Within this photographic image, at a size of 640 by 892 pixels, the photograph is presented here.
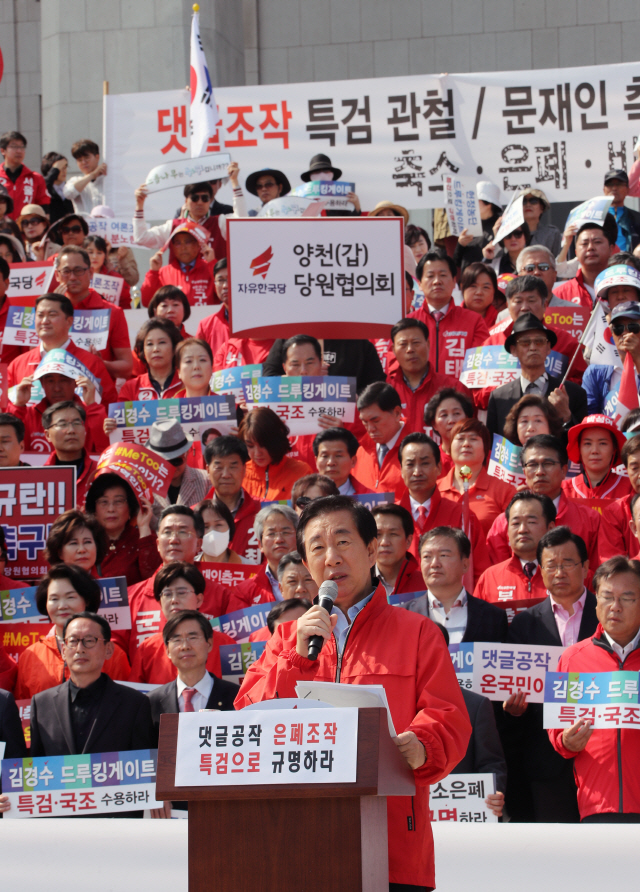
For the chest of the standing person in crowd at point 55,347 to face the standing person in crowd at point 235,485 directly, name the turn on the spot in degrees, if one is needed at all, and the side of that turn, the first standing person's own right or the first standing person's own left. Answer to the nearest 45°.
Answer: approximately 90° to the first standing person's own left

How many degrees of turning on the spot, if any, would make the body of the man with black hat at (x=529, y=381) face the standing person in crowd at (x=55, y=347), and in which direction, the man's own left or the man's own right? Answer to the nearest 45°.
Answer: approximately 90° to the man's own right

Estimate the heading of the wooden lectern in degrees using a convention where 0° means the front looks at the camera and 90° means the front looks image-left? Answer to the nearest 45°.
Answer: approximately 0°

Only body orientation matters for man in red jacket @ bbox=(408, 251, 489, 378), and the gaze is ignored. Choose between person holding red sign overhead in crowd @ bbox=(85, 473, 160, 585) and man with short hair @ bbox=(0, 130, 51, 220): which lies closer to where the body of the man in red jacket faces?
the person holding red sign overhead in crowd

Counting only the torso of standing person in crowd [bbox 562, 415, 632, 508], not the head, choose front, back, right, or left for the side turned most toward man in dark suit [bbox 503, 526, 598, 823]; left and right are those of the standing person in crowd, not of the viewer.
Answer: front

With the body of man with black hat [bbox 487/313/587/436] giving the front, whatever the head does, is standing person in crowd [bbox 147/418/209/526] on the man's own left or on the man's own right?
on the man's own right

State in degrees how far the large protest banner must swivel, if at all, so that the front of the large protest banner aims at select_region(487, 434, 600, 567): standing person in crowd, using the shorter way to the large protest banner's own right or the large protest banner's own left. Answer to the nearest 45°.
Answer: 0° — it already faces them

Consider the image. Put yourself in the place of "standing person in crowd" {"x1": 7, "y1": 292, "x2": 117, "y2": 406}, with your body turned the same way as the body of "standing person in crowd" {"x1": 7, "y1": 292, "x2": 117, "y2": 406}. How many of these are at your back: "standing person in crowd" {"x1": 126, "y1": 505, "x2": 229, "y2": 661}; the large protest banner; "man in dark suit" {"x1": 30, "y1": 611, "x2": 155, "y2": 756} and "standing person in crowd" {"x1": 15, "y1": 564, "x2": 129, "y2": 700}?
1

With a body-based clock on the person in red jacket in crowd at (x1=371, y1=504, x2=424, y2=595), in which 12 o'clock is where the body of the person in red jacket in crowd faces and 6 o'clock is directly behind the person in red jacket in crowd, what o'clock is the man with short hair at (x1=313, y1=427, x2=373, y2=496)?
The man with short hair is roughly at 4 o'clock from the person in red jacket in crowd.
